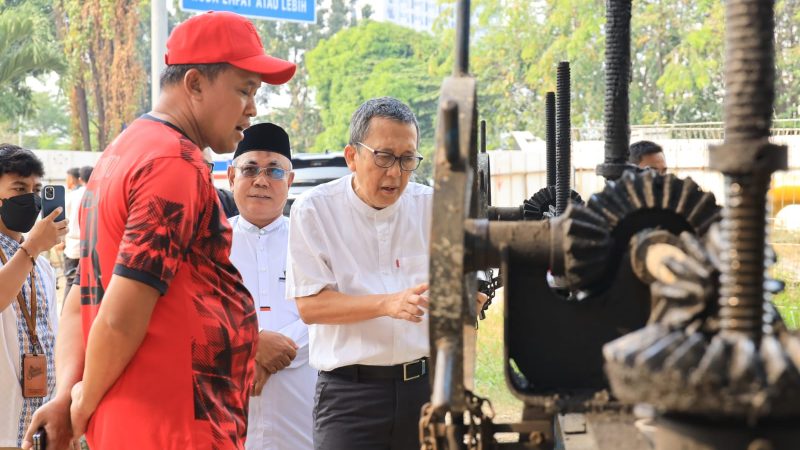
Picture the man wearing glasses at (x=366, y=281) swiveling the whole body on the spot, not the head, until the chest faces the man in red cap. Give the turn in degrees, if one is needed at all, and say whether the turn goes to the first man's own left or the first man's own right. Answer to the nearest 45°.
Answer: approximately 90° to the first man's own right

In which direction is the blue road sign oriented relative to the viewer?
toward the camera

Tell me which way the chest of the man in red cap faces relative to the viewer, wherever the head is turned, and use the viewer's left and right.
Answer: facing to the right of the viewer

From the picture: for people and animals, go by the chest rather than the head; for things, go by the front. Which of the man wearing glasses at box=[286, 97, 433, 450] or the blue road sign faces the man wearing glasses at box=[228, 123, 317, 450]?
the blue road sign

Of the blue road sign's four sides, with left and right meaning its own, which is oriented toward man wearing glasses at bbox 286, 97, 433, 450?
front

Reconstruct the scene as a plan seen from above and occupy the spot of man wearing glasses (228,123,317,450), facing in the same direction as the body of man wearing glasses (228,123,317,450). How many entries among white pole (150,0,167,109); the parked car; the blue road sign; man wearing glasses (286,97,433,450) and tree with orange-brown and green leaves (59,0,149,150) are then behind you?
4

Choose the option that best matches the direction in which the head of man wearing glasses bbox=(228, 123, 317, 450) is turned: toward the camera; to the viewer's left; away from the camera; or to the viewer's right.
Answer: toward the camera

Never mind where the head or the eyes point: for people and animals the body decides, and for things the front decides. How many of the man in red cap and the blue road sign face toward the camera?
1

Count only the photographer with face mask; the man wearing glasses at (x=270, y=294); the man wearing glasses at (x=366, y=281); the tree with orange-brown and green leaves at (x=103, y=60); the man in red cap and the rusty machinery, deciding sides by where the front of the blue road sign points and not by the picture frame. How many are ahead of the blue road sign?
5

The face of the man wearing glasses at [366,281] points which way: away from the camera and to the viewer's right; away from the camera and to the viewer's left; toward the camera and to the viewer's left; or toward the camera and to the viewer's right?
toward the camera and to the viewer's right

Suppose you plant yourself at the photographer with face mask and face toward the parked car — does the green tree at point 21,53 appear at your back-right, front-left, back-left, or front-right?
front-left

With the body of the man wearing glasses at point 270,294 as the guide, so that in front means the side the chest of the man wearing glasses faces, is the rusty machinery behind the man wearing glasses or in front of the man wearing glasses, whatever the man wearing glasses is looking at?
in front

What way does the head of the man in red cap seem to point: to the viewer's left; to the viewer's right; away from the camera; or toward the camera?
to the viewer's right

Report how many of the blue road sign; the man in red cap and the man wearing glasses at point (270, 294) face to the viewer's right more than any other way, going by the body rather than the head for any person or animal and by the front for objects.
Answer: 1
